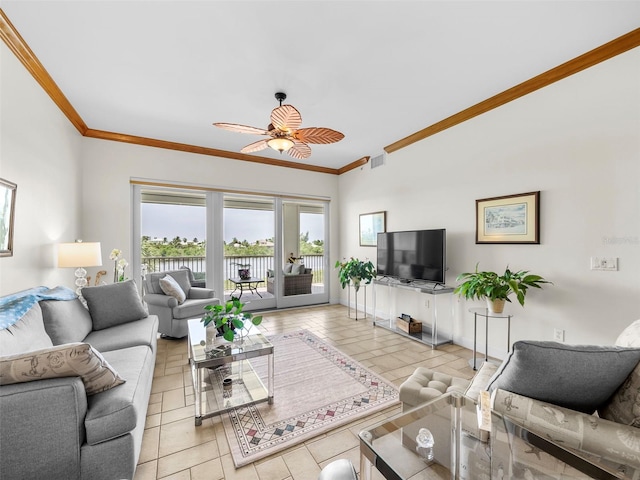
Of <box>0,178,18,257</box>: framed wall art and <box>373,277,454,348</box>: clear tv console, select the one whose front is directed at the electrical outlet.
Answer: the framed wall art

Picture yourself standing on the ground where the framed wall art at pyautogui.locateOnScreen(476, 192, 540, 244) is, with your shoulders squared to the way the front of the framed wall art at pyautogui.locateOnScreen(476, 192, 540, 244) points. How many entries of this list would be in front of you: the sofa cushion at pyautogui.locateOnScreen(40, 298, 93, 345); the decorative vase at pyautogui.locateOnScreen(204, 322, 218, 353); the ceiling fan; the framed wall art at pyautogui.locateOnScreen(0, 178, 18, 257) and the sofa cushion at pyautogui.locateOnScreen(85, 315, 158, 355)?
5

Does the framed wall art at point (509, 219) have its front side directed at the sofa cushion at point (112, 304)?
yes

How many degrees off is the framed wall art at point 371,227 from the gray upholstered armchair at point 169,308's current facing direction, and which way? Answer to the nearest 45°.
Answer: approximately 45° to its left

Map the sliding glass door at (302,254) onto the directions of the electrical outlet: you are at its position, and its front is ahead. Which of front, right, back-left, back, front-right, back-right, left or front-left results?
front-right

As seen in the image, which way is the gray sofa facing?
to the viewer's right

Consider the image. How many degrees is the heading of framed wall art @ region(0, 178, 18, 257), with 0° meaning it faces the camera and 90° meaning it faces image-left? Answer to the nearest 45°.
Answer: approximately 315°

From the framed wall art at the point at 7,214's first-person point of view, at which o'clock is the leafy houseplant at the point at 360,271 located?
The leafy houseplant is roughly at 11 o'clock from the framed wall art.

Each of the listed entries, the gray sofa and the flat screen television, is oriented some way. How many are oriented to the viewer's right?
1

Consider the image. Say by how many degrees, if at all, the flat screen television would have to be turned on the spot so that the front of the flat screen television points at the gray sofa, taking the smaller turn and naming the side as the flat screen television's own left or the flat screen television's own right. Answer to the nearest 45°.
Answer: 0° — it already faces it

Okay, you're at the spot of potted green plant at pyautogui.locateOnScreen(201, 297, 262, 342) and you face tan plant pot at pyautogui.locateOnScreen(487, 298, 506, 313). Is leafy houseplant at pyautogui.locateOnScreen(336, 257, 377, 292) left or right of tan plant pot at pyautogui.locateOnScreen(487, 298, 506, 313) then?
left

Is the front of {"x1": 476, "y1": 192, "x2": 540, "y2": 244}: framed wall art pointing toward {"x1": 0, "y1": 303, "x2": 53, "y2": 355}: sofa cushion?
yes

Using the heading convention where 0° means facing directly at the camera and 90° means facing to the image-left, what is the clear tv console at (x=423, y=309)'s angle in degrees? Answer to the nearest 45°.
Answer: approximately 45°

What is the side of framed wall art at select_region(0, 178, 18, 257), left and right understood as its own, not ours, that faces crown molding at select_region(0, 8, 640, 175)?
front

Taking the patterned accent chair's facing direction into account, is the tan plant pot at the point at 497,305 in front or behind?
in front
